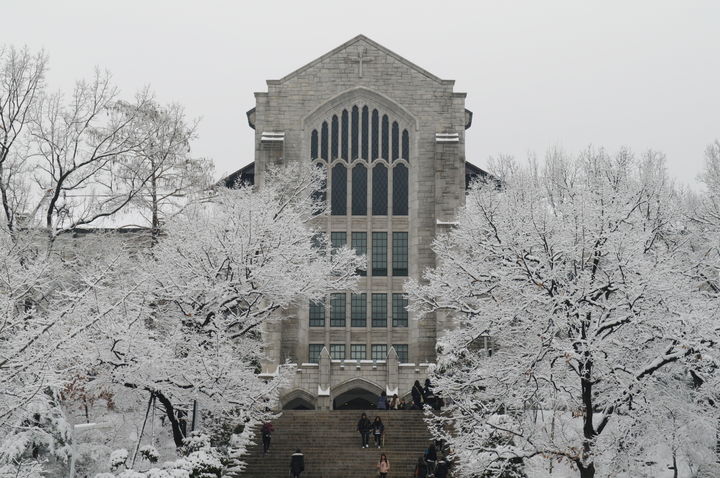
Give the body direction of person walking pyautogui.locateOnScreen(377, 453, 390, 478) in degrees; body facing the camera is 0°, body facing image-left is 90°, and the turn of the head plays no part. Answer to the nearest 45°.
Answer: approximately 0°

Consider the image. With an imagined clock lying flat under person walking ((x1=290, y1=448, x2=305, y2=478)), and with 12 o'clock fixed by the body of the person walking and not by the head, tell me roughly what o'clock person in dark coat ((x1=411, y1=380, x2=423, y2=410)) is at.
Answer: The person in dark coat is roughly at 1 o'clock from the person walking.

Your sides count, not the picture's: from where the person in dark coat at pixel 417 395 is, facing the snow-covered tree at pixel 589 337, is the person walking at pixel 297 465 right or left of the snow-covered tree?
right

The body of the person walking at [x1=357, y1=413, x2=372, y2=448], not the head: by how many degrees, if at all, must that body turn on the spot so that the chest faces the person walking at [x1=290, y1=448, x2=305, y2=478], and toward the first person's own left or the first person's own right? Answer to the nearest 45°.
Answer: approximately 45° to the first person's own right

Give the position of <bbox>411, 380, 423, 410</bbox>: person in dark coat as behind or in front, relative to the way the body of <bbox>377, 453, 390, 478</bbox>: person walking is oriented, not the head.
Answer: behind

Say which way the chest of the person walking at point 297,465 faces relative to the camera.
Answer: away from the camera

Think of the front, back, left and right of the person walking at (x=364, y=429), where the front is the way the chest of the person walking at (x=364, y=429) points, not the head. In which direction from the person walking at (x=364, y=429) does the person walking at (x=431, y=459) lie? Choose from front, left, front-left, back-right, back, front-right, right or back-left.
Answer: front-left

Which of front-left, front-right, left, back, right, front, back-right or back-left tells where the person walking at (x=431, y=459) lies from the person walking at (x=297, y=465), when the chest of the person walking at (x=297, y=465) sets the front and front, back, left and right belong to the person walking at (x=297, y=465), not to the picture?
right

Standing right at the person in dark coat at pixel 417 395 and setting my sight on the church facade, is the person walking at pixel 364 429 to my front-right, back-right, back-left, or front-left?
back-left
